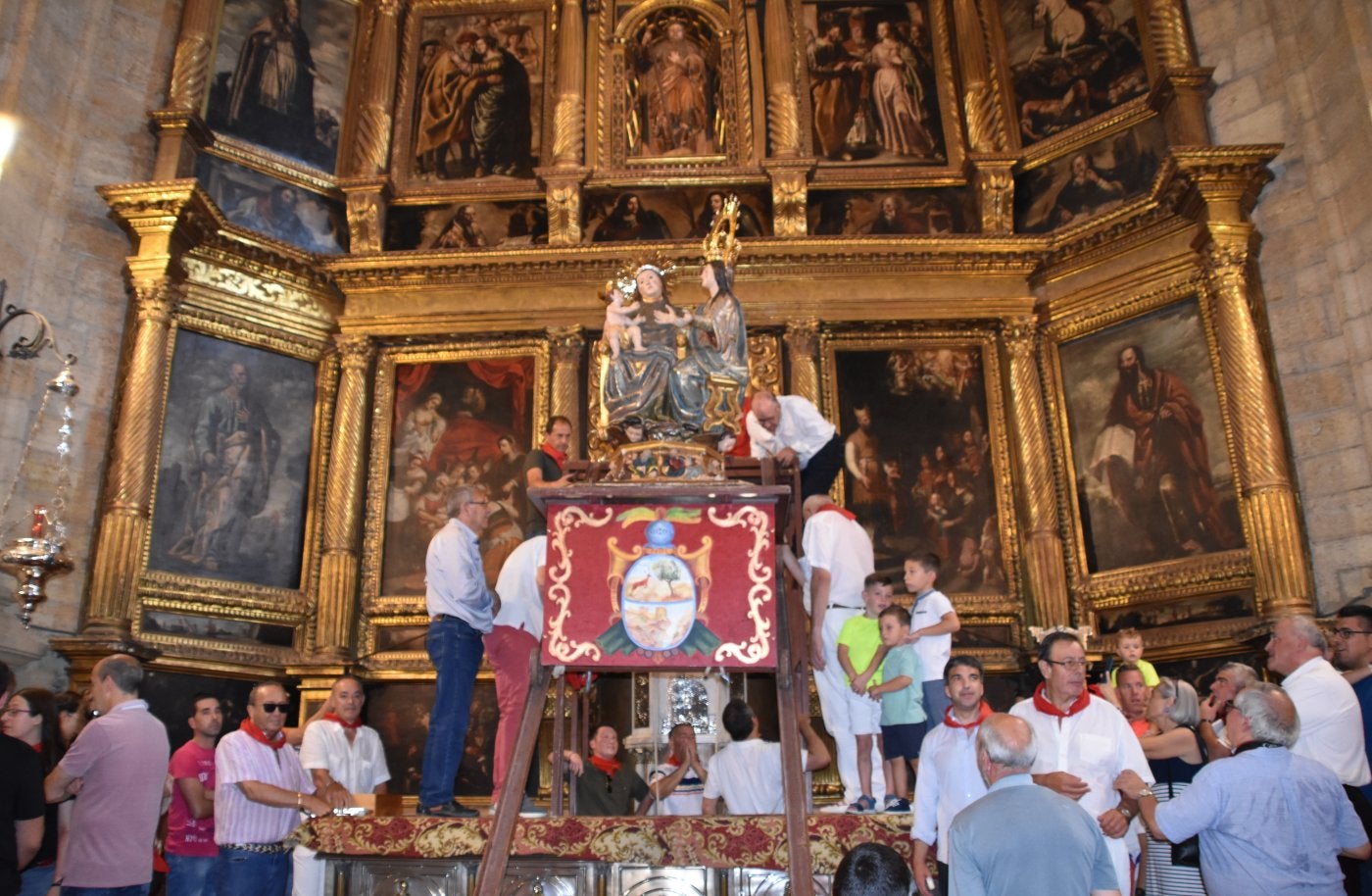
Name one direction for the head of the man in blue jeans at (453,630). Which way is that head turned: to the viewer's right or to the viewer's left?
to the viewer's right

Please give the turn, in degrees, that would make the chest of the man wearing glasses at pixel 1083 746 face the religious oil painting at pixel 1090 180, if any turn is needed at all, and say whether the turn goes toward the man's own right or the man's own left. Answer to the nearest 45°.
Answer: approximately 180°

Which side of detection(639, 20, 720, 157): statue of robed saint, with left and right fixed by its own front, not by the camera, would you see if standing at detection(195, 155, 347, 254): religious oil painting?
right

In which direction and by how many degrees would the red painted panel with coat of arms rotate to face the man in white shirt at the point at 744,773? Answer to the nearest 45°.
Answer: approximately 180°

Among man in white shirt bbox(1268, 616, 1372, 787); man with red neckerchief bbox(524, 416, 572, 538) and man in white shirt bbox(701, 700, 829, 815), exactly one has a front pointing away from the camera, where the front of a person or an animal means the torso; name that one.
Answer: man in white shirt bbox(701, 700, 829, 815)

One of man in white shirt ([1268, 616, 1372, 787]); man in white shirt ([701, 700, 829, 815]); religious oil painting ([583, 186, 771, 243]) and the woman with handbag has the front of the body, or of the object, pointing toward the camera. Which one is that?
the religious oil painting

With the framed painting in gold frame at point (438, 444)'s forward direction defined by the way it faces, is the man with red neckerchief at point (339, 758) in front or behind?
in front

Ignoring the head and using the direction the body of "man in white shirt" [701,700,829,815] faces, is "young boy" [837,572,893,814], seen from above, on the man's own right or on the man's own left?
on the man's own right

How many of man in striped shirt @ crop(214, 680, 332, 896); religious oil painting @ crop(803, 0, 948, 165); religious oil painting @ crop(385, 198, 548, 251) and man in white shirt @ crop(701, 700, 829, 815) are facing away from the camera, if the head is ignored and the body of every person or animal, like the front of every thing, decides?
1
